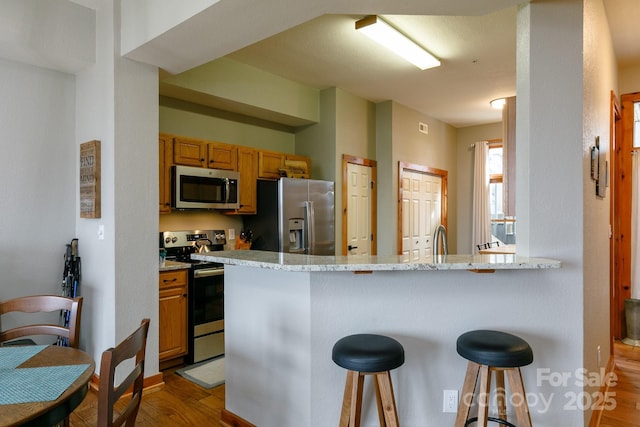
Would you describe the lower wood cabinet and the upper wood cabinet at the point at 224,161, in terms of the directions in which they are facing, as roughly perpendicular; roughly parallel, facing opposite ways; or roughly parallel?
roughly parallel

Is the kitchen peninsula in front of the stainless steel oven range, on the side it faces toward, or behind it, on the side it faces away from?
in front

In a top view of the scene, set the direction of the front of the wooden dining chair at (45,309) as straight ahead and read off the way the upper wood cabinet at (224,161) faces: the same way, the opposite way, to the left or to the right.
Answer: the same way

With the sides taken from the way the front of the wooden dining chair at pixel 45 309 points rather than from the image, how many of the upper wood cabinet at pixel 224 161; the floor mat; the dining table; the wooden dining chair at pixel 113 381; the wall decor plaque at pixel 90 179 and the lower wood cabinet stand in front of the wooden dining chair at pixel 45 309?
2

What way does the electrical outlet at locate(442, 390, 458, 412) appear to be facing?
toward the camera

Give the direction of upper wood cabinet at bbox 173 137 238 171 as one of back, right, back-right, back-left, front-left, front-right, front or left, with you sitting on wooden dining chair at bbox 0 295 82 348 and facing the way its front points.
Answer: back-left

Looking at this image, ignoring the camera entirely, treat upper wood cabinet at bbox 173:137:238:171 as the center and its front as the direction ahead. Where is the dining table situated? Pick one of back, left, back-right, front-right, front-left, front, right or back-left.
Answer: front-right

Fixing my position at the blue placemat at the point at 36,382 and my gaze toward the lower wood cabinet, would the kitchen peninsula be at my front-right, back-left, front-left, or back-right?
front-right

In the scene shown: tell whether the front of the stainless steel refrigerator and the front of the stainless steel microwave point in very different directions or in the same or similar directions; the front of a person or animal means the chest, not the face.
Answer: same or similar directions

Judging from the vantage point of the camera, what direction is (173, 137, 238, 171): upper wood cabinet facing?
facing the viewer and to the right of the viewer

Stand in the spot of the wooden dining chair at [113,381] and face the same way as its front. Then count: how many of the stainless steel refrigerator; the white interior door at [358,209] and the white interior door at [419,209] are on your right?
3

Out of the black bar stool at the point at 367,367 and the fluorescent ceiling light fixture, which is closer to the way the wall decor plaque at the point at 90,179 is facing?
the black bar stool

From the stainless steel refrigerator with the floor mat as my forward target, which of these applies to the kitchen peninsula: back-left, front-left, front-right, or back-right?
front-left

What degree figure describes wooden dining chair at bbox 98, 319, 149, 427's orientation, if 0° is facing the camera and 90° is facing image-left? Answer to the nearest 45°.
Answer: approximately 135°

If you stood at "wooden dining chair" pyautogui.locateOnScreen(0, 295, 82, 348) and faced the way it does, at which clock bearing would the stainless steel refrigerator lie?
The stainless steel refrigerator is roughly at 8 o'clock from the wooden dining chair.

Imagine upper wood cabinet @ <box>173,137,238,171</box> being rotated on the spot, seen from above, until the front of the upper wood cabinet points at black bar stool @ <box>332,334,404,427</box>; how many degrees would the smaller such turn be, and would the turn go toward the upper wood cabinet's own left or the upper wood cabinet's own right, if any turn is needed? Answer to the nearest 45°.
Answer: approximately 45° to the upper wood cabinet's own right

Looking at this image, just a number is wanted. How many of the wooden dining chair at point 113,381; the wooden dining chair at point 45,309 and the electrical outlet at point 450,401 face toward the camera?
2

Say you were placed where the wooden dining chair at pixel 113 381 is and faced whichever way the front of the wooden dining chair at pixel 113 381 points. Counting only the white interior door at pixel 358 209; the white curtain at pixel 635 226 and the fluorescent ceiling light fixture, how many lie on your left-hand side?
0

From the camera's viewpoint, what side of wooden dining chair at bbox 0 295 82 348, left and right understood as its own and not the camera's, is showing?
front

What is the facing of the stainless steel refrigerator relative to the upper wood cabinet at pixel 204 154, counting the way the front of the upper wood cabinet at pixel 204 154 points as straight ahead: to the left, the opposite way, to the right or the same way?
the same way
